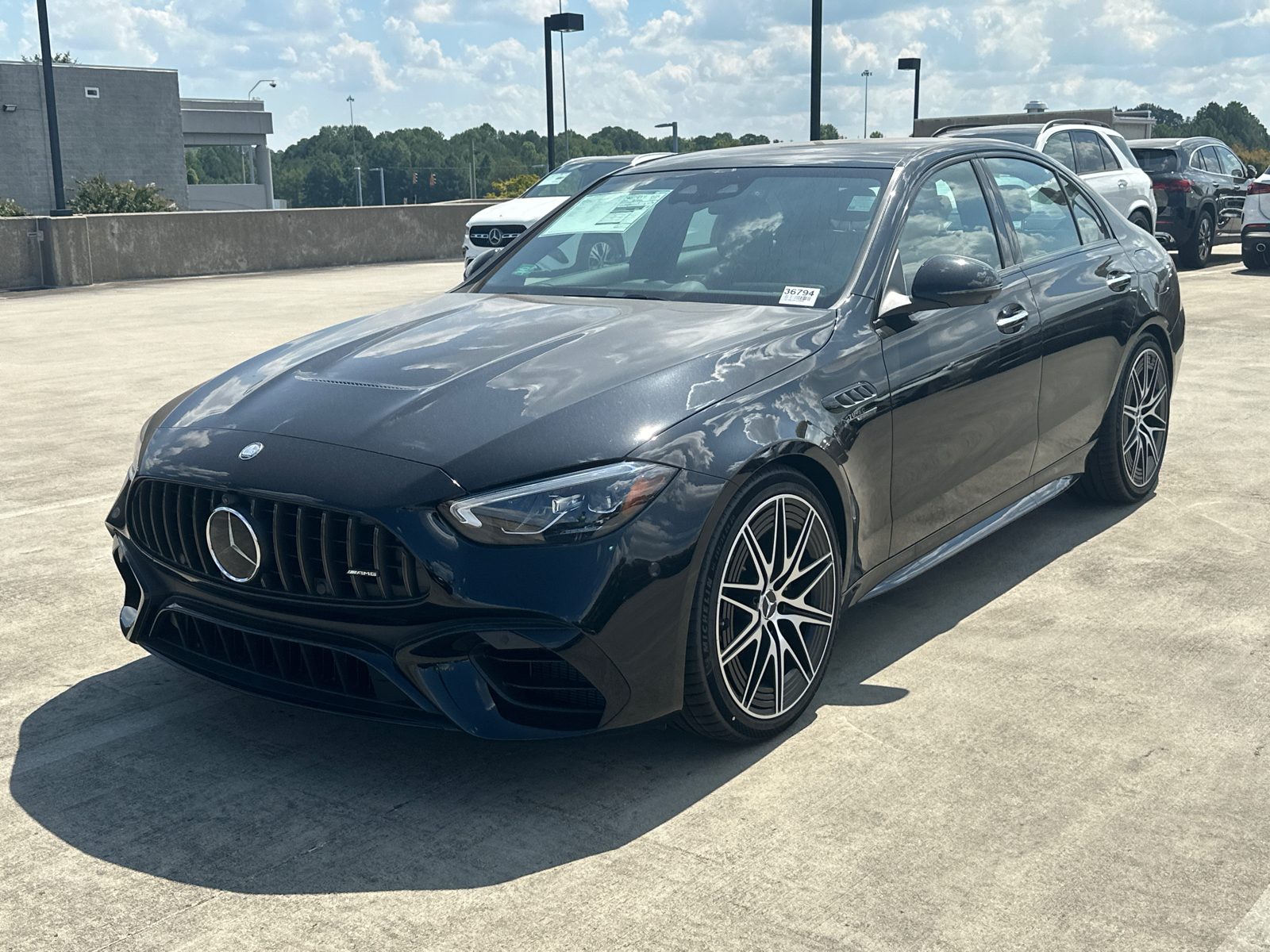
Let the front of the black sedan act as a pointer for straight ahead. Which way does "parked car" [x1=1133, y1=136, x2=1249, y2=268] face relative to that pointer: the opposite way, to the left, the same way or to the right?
the opposite way

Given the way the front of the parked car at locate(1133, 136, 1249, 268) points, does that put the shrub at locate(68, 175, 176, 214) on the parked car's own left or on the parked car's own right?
on the parked car's own left

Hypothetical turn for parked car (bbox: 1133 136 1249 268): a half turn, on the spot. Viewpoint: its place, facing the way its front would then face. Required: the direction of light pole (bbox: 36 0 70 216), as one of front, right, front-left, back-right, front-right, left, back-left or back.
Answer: front-right

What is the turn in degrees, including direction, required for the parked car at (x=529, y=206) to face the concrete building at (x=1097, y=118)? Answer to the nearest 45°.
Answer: approximately 180°

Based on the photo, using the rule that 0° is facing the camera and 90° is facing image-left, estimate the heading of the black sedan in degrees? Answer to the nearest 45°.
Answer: approximately 45°

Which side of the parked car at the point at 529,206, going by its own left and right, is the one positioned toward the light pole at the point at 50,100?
right

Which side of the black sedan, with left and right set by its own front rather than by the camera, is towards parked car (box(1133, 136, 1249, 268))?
back

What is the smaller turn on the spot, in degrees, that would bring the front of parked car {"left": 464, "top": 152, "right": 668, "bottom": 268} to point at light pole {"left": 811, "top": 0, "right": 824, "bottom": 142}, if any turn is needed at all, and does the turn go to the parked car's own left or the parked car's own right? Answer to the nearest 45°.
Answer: approximately 180°
